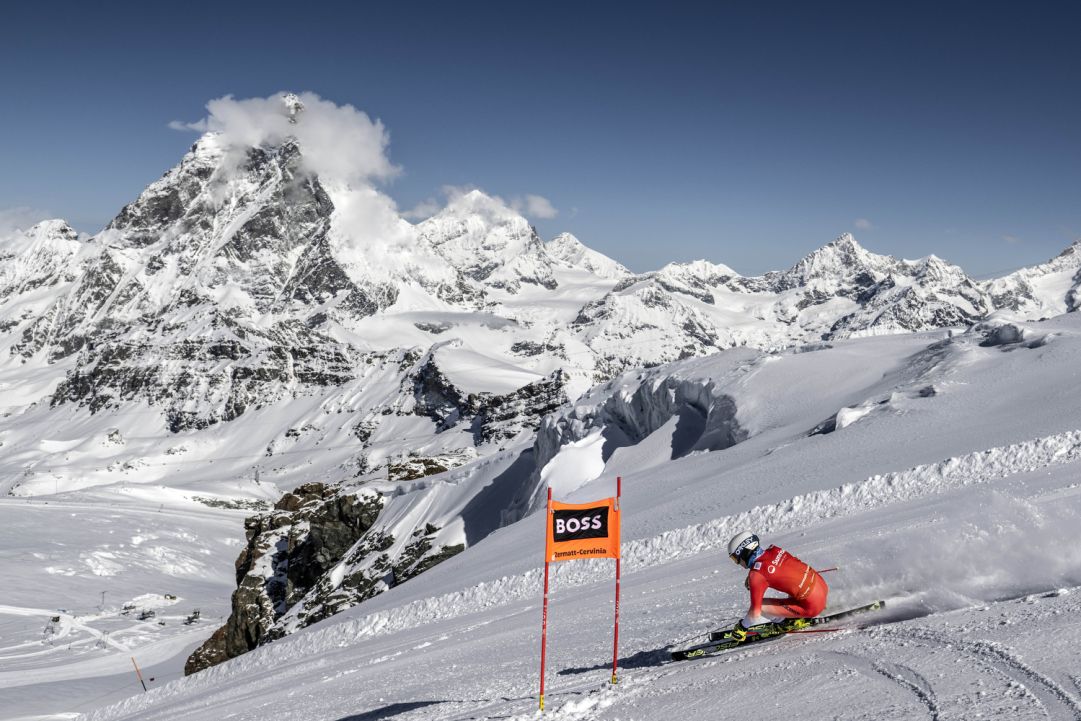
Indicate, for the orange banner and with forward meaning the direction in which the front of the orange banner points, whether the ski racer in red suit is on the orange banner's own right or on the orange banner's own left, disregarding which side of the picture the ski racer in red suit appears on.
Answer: on the orange banner's own left

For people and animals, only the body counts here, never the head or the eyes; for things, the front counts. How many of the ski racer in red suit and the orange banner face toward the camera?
1

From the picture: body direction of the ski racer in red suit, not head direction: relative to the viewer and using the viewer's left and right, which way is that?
facing to the left of the viewer

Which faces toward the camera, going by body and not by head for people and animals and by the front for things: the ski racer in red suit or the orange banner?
the orange banner

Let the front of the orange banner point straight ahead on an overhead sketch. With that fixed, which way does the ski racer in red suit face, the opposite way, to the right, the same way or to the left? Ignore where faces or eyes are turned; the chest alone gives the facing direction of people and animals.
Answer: to the right

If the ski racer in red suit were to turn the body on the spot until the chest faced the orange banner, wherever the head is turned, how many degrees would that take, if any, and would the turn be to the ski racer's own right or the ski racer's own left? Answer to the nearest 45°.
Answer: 0° — they already face it

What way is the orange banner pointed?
toward the camera
